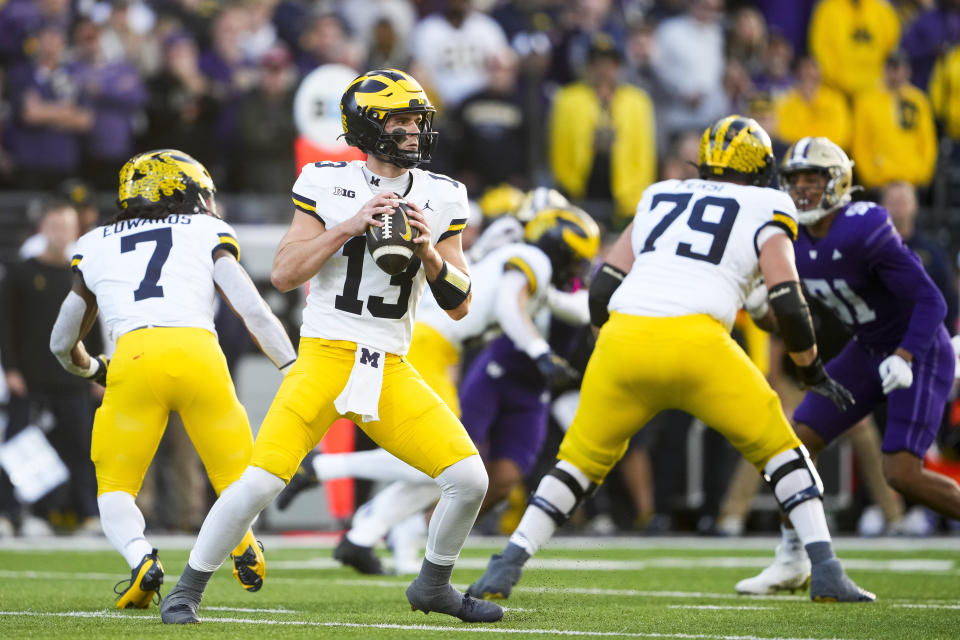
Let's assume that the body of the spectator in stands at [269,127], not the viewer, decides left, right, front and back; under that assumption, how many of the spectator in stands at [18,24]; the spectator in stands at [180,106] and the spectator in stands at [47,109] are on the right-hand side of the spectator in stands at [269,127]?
3

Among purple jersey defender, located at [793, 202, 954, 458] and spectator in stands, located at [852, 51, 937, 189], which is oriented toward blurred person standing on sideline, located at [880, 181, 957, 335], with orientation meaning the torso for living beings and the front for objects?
spectator in stands, located at [852, 51, 937, 189]

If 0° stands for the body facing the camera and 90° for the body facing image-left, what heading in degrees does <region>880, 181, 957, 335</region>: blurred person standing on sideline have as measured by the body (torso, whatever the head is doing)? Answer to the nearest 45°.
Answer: approximately 0°

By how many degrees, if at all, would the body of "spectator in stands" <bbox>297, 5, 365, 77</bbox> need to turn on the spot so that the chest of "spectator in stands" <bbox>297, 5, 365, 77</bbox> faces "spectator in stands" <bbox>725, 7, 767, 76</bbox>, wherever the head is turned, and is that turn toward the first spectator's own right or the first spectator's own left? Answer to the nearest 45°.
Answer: approximately 90° to the first spectator's own left

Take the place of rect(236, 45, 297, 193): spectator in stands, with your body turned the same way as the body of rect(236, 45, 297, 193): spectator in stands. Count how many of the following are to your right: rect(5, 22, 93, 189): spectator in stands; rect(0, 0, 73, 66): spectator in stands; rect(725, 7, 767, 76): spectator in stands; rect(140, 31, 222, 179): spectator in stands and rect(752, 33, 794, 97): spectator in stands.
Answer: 3

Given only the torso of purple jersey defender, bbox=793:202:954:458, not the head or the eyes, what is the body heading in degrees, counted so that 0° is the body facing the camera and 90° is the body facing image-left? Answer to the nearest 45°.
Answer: approximately 45°

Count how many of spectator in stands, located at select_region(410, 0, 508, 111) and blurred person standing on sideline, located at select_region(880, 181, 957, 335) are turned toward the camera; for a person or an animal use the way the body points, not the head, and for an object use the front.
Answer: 2

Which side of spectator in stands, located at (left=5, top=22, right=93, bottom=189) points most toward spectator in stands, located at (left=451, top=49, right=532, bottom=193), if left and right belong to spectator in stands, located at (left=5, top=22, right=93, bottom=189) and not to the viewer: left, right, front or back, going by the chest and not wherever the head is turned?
left
